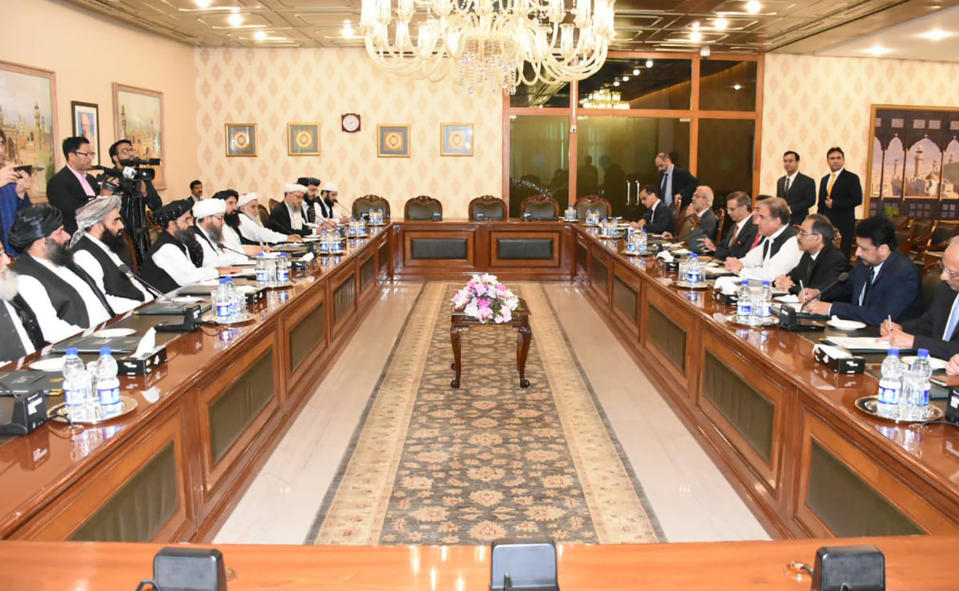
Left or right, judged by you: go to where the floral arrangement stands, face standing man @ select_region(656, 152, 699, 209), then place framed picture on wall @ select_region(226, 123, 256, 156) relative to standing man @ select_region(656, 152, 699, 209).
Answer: left

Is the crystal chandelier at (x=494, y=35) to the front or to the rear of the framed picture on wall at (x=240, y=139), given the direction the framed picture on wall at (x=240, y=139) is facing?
to the front

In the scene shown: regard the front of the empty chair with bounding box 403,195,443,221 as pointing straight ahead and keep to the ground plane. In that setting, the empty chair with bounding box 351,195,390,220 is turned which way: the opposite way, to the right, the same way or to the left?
the same way

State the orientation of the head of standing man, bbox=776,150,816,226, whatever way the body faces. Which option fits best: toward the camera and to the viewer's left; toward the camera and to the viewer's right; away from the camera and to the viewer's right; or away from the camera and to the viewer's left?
toward the camera and to the viewer's left

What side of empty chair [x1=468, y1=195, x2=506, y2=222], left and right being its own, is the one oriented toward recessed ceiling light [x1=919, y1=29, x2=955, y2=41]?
left

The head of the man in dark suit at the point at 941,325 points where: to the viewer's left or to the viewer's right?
to the viewer's left

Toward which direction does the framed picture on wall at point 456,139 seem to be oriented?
toward the camera

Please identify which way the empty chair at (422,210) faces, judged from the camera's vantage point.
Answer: facing the viewer

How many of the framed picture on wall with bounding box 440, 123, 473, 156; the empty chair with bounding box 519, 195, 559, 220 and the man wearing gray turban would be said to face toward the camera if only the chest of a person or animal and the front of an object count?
2

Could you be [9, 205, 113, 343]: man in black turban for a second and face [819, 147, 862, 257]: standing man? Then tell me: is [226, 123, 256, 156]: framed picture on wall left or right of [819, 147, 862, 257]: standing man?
left

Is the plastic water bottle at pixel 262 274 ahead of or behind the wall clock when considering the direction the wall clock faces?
ahead

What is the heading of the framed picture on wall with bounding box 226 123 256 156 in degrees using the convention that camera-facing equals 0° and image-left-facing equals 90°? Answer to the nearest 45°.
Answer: approximately 0°

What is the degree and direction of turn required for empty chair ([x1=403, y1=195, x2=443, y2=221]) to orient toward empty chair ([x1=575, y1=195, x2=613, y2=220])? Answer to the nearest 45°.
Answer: approximately 90° to its left

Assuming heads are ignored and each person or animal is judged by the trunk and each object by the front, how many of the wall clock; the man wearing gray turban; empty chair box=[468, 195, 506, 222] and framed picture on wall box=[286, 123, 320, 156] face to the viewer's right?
1

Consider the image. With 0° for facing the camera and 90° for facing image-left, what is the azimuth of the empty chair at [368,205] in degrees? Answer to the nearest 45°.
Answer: approximately 0°
